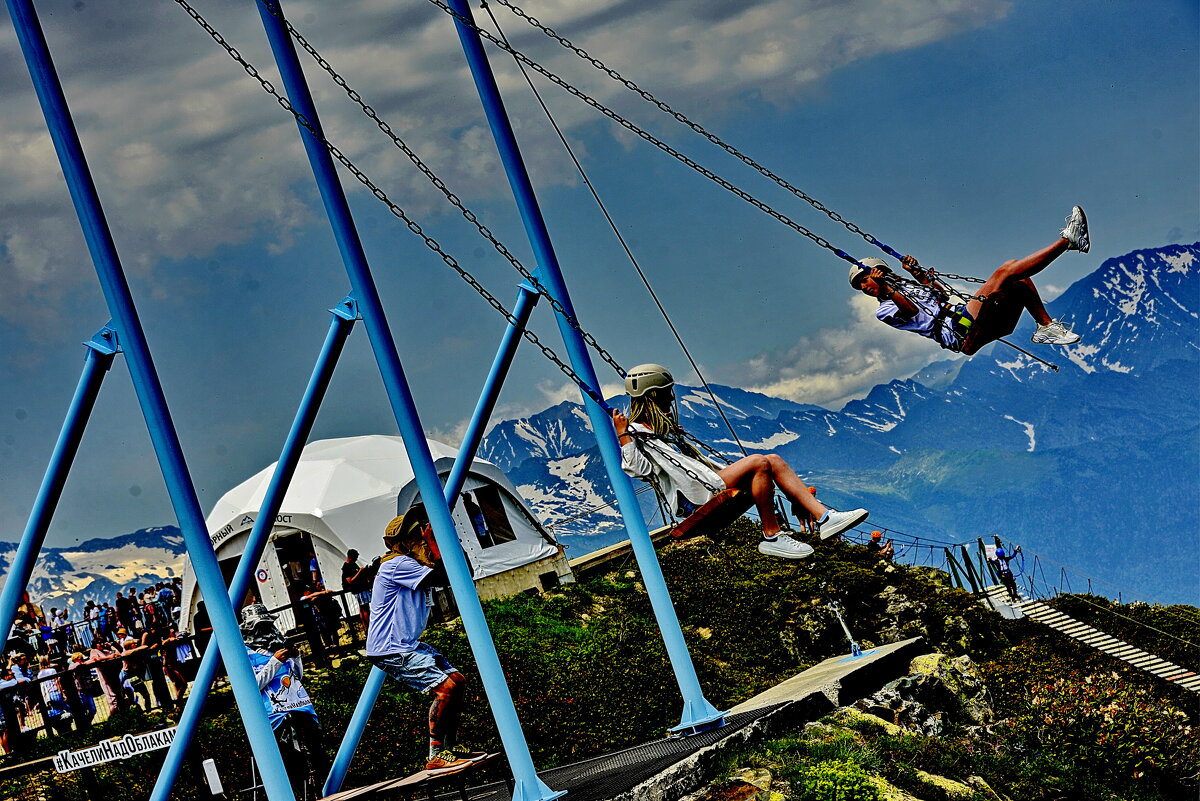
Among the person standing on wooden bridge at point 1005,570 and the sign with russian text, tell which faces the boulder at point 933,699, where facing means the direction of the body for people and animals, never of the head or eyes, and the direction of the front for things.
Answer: the person standing on wooden bridge

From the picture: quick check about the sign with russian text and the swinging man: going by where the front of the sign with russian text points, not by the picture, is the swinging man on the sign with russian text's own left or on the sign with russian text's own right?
on the sign with russian text's own left

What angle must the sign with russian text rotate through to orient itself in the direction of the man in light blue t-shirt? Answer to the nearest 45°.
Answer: approximately 45° to its left

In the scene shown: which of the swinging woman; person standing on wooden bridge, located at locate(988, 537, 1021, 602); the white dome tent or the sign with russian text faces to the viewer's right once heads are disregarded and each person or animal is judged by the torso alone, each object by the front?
the swinging woman

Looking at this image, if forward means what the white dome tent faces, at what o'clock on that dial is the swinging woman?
The swinging woman is roughly at 10 o'clock from the white dome tent.

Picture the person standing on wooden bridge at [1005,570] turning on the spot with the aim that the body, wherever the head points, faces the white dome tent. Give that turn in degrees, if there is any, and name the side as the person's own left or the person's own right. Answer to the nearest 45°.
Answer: approximately 90° to the person's own right

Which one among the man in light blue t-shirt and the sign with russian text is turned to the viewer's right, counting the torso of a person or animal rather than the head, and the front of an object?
the man in light blue t-shirt

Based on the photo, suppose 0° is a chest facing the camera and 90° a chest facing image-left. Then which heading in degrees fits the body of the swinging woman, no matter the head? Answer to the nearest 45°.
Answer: approximately 270°

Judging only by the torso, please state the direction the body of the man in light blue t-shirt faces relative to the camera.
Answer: to the viewer's right

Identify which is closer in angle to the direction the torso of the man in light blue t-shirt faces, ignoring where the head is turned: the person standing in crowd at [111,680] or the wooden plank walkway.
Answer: the wooden plank walkway

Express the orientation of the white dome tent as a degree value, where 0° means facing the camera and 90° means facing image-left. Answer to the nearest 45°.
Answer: approximately 45°
